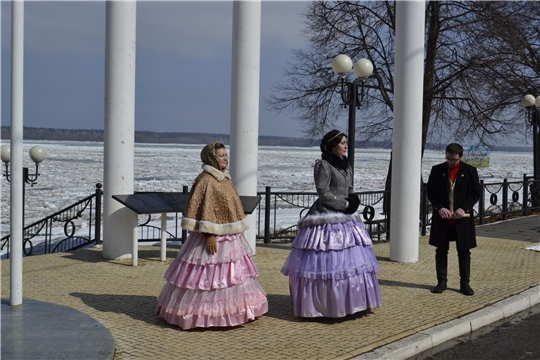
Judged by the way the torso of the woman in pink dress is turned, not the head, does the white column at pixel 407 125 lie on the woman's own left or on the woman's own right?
on the woman's own left

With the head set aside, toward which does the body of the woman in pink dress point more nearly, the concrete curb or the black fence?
the concrete curb

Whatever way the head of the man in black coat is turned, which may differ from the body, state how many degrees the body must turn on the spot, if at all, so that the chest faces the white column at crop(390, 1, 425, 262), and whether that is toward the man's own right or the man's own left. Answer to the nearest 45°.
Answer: approximately 180°

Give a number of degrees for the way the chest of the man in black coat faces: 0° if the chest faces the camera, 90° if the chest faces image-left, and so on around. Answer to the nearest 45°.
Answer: approximately 0°
